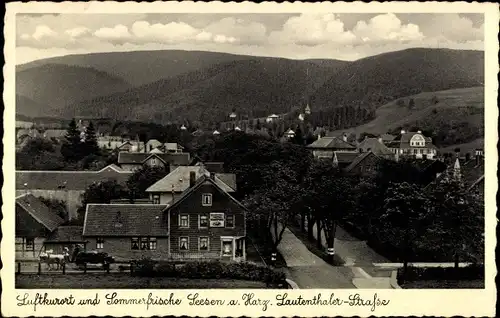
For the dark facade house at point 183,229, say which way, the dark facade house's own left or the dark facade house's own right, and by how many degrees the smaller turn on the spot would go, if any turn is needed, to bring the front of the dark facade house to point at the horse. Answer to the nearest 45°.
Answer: approximately 90° to the dark facade house's own right

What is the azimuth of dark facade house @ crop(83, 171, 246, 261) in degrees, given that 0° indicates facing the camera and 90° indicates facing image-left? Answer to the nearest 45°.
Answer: approximately 0°

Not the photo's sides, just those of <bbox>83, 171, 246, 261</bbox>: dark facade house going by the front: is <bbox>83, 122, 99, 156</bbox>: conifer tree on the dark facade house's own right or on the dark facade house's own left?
on the dark facade house's own right

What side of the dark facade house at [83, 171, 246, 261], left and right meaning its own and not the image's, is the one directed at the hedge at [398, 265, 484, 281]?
left

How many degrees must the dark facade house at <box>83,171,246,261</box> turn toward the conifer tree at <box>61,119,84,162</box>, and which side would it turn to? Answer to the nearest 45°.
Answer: approximately 180°

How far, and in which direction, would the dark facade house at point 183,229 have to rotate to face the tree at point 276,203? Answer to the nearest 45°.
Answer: approximately 90° to its left

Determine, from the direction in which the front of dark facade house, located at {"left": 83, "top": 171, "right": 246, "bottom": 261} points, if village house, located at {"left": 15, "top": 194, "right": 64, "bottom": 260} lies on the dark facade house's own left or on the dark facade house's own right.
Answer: on the dark facade house's own right
